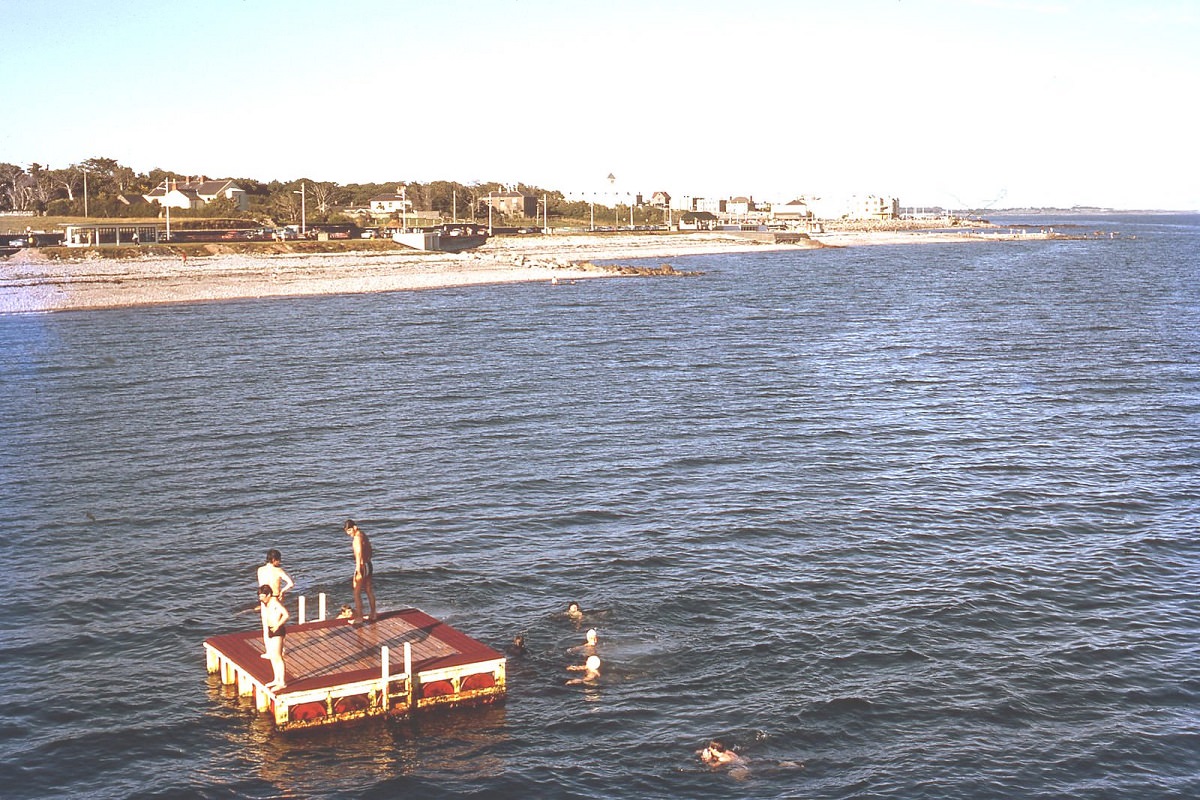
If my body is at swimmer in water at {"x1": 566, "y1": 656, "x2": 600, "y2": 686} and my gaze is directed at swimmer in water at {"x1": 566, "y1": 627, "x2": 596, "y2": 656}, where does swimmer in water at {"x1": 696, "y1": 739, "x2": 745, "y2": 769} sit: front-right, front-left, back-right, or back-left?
back-right

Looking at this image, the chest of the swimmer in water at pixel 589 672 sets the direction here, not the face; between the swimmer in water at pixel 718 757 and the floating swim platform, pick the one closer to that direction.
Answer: the floating swim platform

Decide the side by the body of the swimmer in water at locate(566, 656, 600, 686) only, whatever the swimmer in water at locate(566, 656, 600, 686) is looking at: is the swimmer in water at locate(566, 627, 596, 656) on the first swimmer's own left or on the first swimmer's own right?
on the first swimmer's own right

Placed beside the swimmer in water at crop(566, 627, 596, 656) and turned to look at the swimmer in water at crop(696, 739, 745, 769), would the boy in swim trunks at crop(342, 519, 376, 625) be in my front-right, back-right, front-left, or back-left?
back-right

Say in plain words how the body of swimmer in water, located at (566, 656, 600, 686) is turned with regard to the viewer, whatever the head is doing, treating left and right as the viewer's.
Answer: facing to the left of the viewer

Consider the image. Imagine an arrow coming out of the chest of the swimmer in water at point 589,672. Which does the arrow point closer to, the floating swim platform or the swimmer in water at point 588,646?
the floating swim platform

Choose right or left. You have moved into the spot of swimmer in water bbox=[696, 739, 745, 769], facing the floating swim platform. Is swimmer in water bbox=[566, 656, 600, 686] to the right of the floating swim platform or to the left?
right
